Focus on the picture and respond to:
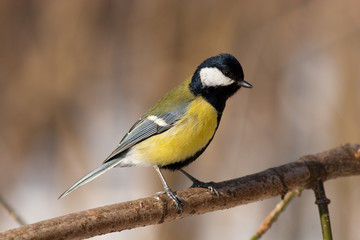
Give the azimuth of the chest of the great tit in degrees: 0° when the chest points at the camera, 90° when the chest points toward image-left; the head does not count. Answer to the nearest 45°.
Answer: approximately 270°
